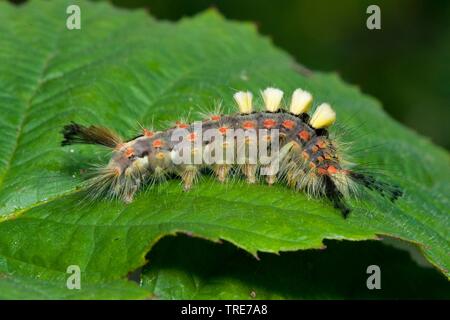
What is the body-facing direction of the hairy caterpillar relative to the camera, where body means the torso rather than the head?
to the viewer's right
